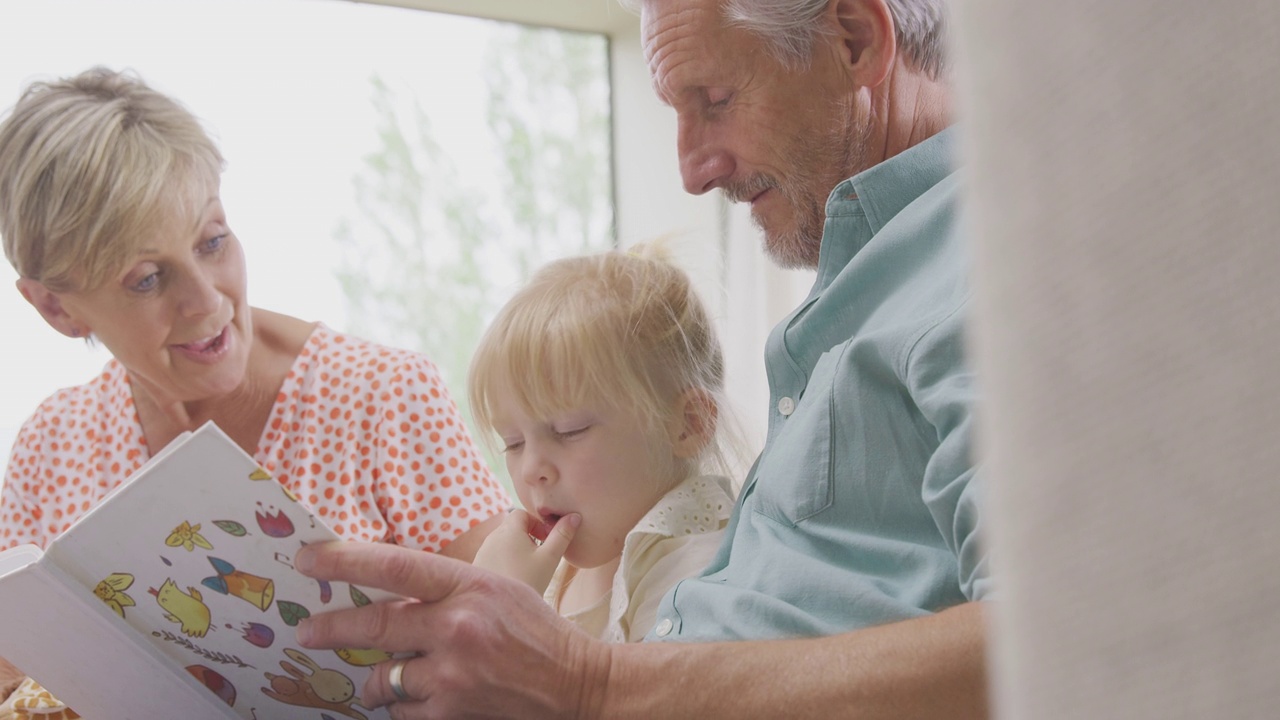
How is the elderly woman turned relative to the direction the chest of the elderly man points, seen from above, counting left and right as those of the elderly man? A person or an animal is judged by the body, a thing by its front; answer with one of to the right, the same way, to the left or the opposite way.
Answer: to the left

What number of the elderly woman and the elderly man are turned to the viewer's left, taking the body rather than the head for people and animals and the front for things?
1

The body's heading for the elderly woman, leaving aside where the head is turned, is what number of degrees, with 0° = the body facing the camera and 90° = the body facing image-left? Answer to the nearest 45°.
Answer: approximately 0°

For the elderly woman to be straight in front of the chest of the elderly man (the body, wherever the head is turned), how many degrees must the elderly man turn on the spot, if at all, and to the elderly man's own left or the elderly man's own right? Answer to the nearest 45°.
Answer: approximately 45° to the elderly man's own right

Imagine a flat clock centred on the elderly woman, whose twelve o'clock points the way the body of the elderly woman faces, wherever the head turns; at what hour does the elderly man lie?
The elderly man is roughly at 11 o'clock from the elderly woman.

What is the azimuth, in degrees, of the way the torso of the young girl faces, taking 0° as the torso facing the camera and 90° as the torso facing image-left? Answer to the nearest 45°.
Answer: approximately 45°

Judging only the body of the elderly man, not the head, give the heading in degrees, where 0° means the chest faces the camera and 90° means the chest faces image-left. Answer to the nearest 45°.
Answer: approximately 90°

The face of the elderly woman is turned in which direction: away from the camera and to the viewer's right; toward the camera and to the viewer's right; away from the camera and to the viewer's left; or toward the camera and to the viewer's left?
toward the camera and to the viewer's right

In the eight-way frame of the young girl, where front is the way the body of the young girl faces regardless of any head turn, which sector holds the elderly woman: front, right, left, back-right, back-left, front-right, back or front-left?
right

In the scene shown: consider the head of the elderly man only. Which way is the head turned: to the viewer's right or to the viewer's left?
to the viewer's left
